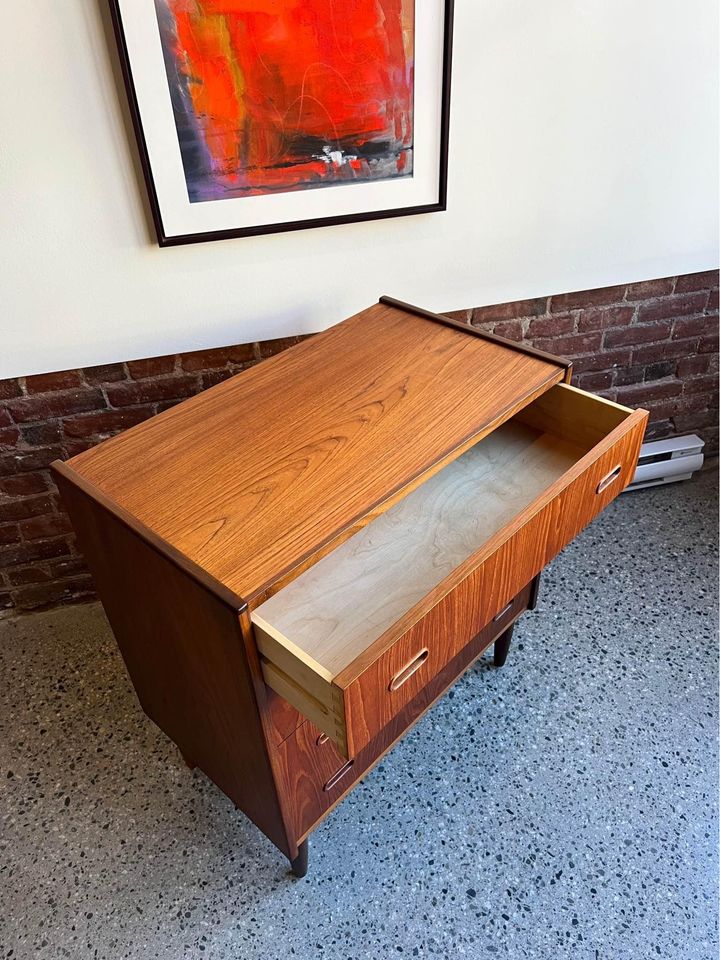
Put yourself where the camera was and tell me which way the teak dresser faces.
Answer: facing the viewer and to the right of the viewer

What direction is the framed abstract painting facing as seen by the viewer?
toward the camera

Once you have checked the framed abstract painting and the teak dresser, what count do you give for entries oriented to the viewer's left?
0

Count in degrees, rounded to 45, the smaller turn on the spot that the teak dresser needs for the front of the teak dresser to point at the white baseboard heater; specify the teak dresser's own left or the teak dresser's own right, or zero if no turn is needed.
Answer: approximately 90° to the teak dresser's own left
